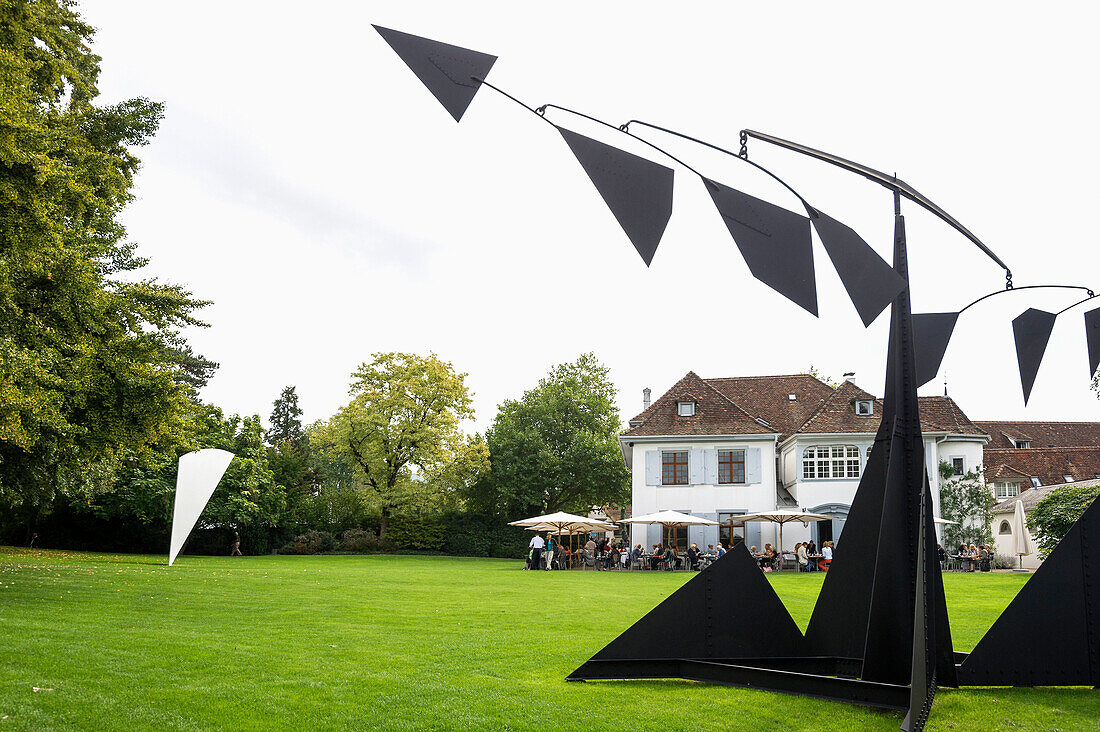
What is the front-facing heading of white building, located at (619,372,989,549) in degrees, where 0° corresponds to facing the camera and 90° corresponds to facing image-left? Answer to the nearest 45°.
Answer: approximately 0°

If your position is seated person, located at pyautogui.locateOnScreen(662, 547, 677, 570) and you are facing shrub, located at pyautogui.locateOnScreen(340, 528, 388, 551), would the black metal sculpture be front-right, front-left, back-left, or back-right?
back-left

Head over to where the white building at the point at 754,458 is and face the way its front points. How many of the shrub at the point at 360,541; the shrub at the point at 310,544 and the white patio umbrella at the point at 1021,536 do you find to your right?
2

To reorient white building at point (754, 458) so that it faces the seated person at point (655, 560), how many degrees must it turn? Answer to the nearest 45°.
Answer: approximately 45° to its right

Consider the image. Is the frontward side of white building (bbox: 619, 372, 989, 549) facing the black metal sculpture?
yes
